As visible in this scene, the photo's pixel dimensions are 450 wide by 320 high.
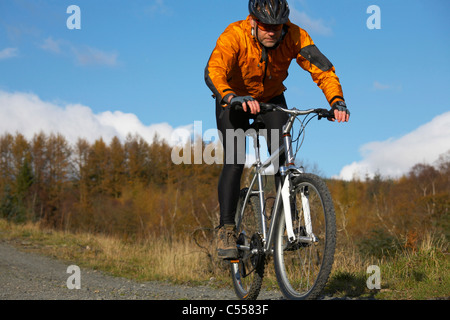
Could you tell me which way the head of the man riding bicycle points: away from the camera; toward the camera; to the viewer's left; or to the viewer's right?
toward the camera
